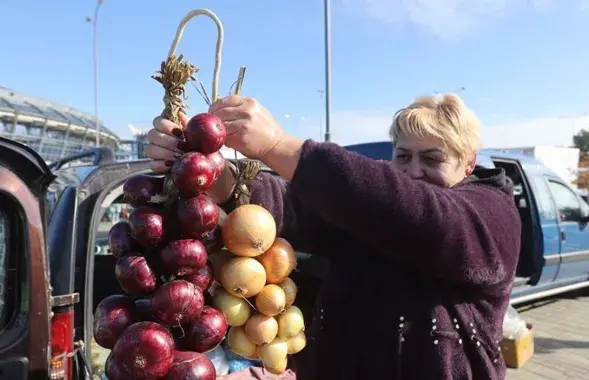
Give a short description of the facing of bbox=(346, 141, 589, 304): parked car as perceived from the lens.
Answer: facing away from the viewer and to the right of the viewer

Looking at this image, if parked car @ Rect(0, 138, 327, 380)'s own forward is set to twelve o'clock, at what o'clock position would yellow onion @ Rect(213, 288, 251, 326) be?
The yellow onion is roughly at 5 o'clock from the parked car.

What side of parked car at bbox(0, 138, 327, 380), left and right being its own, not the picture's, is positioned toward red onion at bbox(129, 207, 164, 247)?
back

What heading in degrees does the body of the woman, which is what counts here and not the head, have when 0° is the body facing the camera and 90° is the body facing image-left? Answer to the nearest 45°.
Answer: approximately 45°

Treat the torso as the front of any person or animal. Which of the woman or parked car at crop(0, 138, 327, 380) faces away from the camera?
the parked car

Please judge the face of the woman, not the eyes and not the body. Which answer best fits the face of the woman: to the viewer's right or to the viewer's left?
to the viewer's left

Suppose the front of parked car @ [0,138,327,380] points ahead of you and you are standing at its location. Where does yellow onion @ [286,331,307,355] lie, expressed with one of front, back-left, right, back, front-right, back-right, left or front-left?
back-right

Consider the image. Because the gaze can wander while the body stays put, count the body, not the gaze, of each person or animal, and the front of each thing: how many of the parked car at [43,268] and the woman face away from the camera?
1

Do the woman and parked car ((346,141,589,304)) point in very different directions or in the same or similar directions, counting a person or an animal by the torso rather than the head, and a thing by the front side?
very different directions

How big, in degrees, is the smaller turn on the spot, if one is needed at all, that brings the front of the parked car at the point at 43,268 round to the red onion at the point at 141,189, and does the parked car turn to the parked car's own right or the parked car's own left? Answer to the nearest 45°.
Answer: approximately 135° to the parked car's own right

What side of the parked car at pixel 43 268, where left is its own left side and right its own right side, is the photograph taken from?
back
